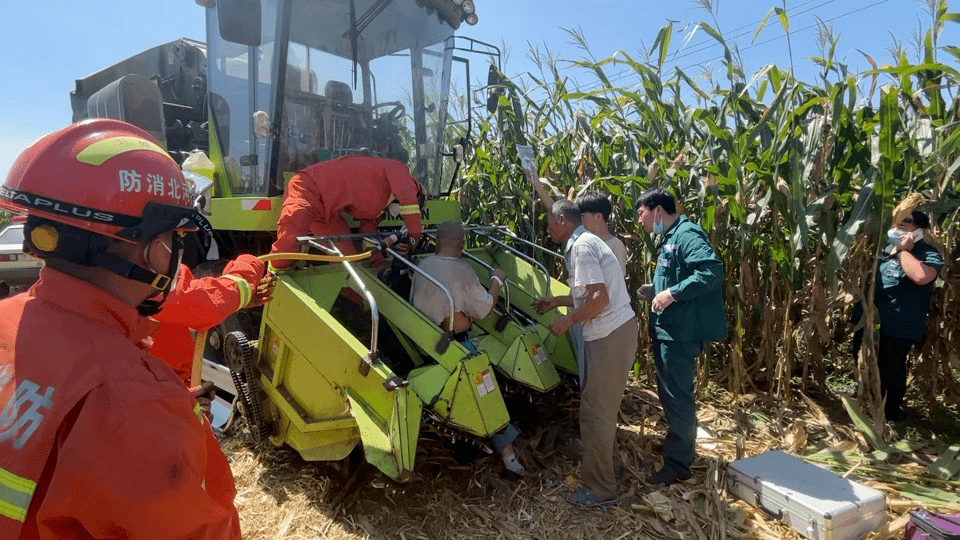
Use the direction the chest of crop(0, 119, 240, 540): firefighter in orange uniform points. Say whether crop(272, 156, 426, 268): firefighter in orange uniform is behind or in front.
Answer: in front

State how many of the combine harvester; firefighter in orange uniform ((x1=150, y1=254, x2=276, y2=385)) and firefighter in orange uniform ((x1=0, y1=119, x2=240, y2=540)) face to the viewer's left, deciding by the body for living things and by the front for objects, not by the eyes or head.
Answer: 0

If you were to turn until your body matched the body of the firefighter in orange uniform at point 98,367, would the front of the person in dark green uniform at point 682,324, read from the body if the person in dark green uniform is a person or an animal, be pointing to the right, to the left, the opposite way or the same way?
to the left

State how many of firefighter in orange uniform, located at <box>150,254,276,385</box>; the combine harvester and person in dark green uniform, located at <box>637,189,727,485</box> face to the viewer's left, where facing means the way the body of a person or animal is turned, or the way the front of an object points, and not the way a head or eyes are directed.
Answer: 1

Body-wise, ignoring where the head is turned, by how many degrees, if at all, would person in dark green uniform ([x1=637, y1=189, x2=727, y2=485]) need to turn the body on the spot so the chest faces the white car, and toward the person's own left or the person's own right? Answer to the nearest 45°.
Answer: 0° — they already face it

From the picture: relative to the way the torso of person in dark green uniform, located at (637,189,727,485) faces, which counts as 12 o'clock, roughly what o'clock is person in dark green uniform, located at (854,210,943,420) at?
person in dark green uniform, located at (854,210,943,420) is roughly at 5 o'clock from person in dark green uniform, located at (637,189,727,485).

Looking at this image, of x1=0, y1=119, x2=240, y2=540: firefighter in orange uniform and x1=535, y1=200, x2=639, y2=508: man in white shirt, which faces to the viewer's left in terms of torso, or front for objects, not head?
the man in white shirt

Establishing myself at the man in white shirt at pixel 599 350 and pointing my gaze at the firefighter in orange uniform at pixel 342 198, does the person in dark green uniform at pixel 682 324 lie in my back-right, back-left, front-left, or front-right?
back-right

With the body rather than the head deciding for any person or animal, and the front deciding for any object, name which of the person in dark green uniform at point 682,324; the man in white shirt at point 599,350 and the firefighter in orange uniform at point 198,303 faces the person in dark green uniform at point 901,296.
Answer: the firefighter in orange uniform

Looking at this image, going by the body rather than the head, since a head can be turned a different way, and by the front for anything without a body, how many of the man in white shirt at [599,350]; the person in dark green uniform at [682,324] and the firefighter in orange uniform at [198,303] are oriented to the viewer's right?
1

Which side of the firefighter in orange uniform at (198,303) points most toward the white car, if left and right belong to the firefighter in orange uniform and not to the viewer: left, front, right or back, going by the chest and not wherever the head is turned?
left

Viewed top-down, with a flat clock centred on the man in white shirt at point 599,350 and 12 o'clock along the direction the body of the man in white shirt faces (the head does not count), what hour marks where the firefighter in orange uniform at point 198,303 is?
The firefighter in orange uniform is roughly at 11 o'clock from the man in white shirt.

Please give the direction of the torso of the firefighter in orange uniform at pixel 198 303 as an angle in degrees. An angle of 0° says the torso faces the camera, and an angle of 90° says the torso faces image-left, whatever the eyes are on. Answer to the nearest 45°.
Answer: approximately 270°

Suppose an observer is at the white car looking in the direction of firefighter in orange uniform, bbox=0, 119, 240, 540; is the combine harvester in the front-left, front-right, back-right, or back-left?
front-left

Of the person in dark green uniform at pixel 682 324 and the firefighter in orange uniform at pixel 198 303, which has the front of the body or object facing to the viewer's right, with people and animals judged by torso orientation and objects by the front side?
the firefighter in orange uniform

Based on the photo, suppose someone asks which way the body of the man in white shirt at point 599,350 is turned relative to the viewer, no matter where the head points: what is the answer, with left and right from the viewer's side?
facing to the left of the viewer

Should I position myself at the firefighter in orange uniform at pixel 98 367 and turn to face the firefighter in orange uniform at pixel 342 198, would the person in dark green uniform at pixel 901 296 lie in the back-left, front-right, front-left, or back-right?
front-right
